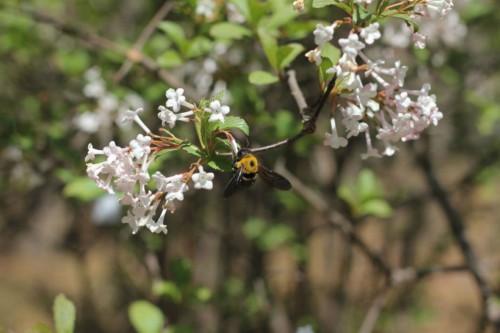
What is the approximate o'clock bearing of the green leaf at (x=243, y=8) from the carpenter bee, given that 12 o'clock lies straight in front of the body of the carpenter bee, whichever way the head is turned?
The green leaf is roughly at 12 o'clock from the carpenter bee.

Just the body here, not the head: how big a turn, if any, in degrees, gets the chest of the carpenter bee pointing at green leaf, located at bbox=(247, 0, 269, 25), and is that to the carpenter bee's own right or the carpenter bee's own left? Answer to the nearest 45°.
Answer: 0° — it already faces it

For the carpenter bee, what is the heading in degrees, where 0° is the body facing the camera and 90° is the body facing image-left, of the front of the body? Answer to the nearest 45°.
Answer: approximately 180°

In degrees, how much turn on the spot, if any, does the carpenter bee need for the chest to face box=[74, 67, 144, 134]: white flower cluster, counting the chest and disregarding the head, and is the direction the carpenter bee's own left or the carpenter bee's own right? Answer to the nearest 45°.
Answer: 0° — it already faces it

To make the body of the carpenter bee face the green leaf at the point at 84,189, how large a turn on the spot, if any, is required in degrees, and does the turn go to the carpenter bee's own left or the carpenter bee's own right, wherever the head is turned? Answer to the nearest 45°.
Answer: approximately 45° to the carpenter bee's own left
